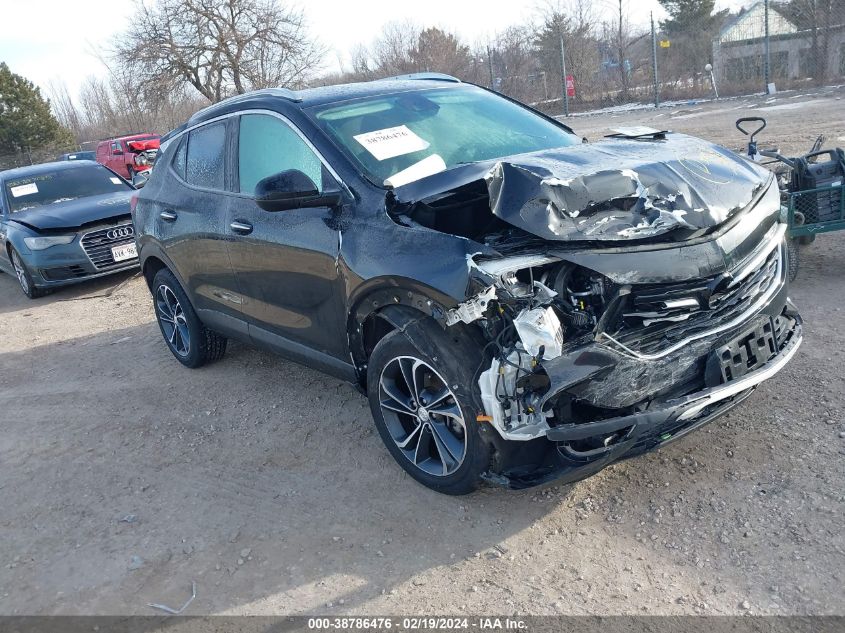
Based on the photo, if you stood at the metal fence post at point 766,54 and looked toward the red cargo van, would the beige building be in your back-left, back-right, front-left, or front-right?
back-right

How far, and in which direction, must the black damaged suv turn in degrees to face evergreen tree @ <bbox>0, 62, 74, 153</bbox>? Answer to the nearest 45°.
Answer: approximately 180°

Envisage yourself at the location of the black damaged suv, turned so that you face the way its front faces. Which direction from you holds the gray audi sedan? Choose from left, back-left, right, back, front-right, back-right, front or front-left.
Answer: back

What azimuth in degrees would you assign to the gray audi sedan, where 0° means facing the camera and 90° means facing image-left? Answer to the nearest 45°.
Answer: approximately 315°

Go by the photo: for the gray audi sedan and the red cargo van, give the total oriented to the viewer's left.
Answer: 0

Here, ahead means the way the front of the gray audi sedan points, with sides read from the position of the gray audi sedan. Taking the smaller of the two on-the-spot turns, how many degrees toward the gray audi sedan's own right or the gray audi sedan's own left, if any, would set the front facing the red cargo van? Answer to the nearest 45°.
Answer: approximately 135° to the gray audi sedan's own left

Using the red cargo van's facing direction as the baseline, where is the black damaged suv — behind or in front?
in front

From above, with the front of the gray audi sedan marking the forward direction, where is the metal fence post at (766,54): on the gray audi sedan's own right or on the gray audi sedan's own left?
on the gray audi sedan's own left

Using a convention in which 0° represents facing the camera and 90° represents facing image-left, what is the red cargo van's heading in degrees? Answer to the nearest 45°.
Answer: approximately 315°
